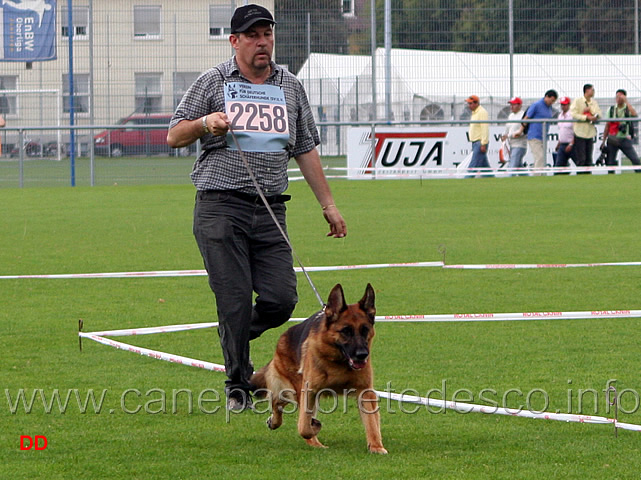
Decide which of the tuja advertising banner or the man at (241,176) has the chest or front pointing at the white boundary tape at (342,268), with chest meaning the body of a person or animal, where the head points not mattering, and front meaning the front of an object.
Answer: the tuja advertising banner

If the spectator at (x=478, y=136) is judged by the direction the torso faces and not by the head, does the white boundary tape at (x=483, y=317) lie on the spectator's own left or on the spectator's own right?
on the spectator's own left

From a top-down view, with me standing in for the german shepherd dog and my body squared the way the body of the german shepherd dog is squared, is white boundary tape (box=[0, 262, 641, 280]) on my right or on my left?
on my left

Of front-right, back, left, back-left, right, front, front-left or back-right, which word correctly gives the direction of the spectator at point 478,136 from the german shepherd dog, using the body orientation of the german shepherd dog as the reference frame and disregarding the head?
back-left

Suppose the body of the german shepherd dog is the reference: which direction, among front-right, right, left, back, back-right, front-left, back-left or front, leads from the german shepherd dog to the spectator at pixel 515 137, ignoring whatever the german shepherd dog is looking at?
back-left

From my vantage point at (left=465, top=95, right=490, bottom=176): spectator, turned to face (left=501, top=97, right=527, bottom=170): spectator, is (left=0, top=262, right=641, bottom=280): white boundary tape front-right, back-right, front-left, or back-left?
back-right

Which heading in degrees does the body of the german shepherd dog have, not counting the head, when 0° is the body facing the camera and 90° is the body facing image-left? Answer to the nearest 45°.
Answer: approximately 315°

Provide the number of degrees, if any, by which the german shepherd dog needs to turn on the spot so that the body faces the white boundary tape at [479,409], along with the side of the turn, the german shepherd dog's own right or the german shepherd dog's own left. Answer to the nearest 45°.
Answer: approximately 90° to the german shepherd dog's own left

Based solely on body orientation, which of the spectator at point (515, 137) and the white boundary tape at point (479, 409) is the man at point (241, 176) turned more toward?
the white boundary tape
